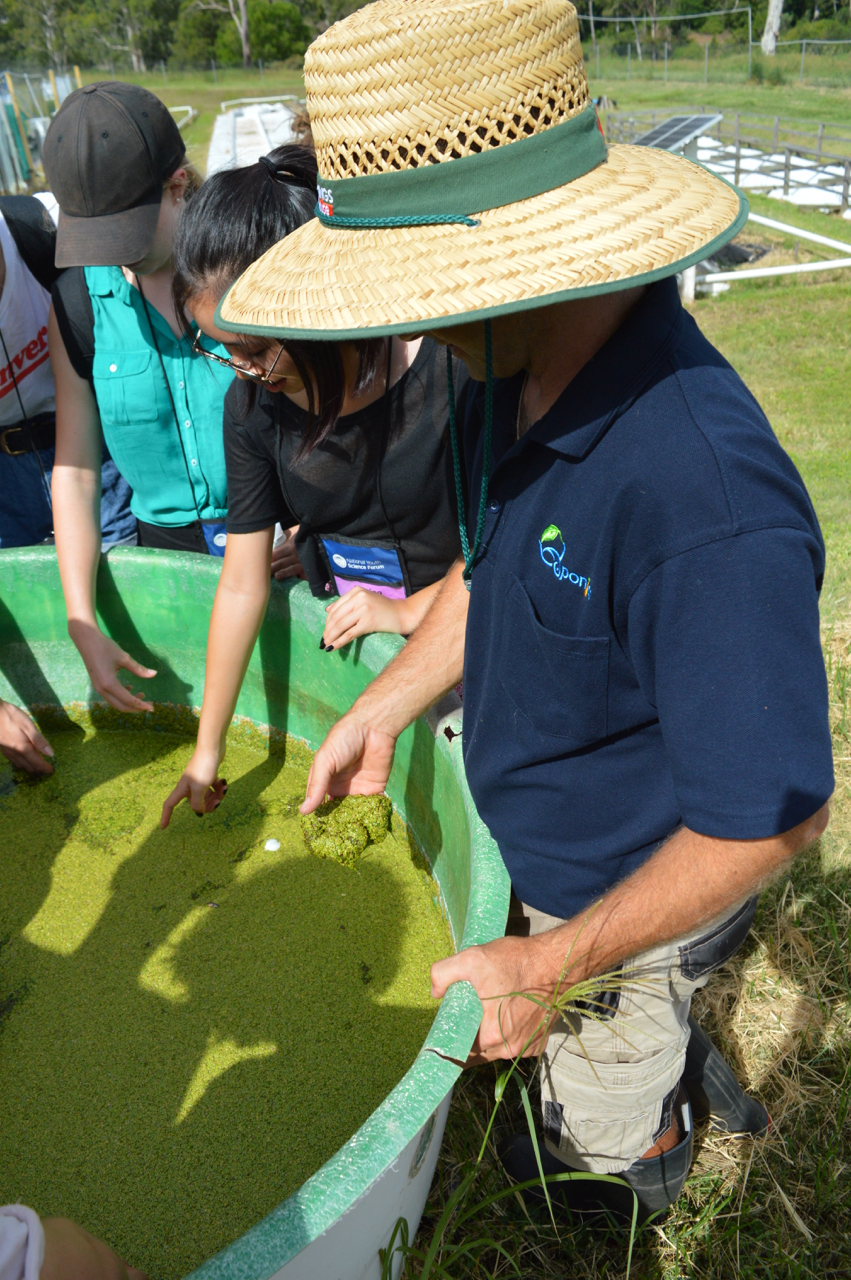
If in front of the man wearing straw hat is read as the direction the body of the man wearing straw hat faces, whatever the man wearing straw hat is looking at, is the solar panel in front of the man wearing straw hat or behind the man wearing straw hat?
behind

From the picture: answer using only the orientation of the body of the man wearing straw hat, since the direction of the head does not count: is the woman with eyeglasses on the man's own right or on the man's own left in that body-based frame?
on the man's own right

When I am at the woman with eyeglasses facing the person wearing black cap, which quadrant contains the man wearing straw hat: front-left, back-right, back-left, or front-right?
back-left

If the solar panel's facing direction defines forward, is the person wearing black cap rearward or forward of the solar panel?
forward

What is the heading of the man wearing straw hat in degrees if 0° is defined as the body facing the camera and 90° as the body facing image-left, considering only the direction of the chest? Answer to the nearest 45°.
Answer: approximately 45°

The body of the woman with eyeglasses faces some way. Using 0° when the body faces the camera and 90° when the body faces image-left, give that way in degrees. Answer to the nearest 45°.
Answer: approximately 45°

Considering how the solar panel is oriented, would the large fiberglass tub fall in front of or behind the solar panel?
in front

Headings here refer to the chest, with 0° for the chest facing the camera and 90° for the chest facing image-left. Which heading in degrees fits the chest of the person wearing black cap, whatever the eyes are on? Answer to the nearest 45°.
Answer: approximately 0°
